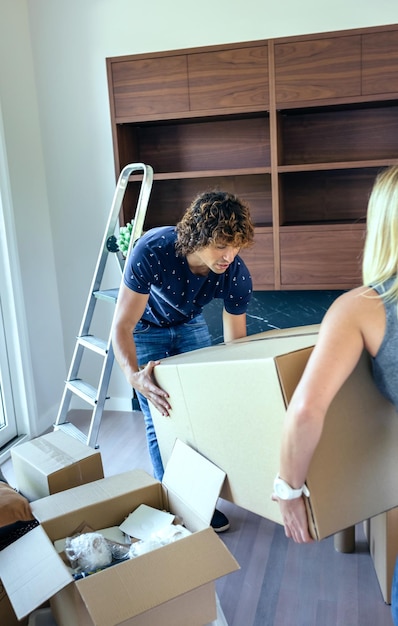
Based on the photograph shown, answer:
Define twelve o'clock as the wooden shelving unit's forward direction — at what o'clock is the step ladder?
The step ladder is roughly at 2 o'clock from the wooden shelving unit.

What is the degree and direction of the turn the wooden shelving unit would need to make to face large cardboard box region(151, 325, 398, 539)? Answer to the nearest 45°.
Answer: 0° — it already faces it

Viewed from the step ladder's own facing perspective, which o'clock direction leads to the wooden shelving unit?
The wooden shelving unit is roughly at 7 o'clock from the step ladder.

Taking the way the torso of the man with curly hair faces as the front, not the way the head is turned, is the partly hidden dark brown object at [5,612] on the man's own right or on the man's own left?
on the man's own right

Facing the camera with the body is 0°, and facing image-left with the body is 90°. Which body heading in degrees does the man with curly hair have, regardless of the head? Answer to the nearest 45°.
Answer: approximately 315°

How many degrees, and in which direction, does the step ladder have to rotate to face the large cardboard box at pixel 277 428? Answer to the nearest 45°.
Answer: approximately 45° to its left

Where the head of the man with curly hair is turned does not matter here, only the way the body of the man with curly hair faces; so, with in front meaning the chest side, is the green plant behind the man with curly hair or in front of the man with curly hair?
behind

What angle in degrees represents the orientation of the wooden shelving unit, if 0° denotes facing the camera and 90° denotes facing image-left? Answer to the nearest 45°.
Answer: approximately 0°
